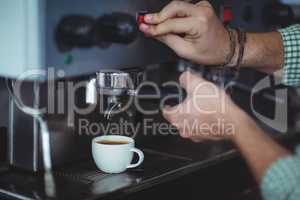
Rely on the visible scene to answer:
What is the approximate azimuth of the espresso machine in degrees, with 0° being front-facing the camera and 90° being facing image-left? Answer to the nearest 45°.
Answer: approximately 315°
